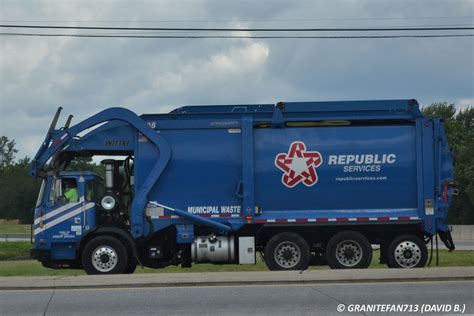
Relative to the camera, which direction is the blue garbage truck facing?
to the viewer's left
